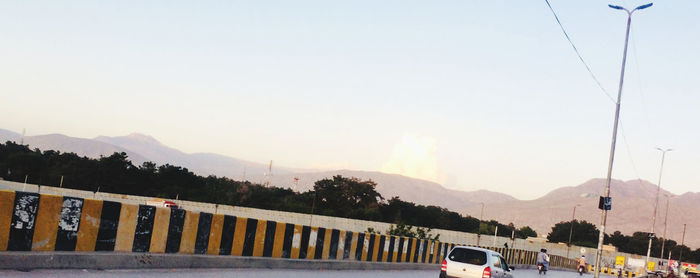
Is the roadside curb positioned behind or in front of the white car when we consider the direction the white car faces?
behind

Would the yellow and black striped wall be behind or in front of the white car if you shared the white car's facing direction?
behind

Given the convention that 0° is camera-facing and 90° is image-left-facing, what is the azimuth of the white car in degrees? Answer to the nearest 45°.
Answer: approximately 225°
